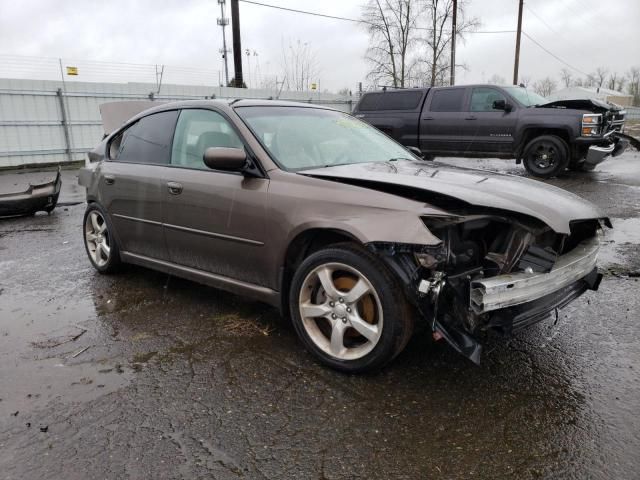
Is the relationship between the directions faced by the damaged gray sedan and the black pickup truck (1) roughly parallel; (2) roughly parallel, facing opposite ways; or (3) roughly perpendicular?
roughly parallel

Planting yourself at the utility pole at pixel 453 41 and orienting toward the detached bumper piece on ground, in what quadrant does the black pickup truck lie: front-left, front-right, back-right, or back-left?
front-left

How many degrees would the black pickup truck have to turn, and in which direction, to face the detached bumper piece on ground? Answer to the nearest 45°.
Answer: approximately 90° to its right

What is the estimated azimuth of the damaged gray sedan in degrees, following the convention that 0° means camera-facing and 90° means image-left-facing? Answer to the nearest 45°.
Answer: approximately 315°

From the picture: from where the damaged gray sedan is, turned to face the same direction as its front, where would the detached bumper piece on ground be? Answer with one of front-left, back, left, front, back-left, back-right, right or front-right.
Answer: back

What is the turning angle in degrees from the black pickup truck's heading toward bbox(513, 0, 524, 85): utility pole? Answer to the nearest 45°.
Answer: approximately 135° to its left

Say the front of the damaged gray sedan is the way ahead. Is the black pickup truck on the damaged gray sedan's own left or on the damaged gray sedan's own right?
on the damaged gray sedan's own left

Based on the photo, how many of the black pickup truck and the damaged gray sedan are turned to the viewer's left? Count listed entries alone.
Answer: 0

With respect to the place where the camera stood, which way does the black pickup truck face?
facing the viewer and to the right of the viewer

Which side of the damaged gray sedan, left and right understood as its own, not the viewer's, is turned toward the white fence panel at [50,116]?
back

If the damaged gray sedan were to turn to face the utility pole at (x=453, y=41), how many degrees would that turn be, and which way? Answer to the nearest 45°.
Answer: approximately 135° to its left

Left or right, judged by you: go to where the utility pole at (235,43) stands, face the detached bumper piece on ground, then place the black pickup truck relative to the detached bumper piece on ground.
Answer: left

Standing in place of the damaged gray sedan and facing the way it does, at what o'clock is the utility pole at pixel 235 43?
The utility pole is roughly at 7 o'clock from the damaged gray sedan.
